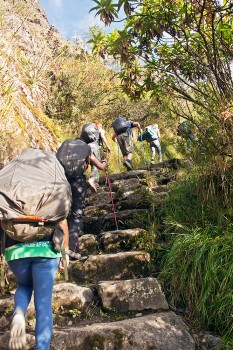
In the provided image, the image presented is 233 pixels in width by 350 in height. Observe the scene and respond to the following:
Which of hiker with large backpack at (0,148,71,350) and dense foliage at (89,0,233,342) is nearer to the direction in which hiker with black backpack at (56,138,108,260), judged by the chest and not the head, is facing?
the dense foliage

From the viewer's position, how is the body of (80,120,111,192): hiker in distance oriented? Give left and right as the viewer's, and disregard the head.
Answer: facing away from the viewer and to the right of the viewer

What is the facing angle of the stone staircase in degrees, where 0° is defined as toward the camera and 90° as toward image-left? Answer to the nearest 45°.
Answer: approximately 0°

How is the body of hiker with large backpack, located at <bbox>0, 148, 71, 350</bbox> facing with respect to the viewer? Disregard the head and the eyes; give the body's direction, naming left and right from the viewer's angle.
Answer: facing away from the viewer

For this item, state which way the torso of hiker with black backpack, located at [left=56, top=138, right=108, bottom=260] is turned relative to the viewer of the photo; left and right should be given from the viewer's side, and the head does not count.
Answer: facing away from the viewer and to the right of the viewer

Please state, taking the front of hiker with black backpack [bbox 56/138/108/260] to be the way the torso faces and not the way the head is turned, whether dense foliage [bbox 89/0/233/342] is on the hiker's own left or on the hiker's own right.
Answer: on the hiker's own right

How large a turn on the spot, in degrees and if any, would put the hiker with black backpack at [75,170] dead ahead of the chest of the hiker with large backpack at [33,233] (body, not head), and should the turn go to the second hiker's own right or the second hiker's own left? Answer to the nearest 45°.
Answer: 0° — they already face them

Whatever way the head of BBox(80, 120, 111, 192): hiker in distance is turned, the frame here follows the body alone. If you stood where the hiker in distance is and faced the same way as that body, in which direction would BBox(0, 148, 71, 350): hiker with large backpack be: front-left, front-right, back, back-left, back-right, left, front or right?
back-right
